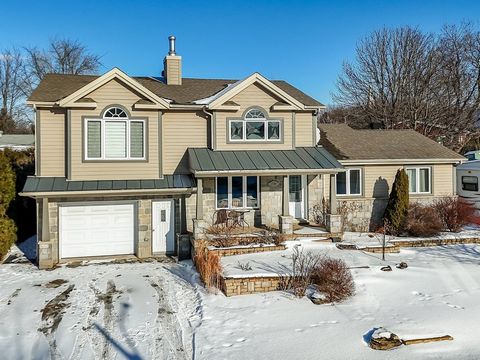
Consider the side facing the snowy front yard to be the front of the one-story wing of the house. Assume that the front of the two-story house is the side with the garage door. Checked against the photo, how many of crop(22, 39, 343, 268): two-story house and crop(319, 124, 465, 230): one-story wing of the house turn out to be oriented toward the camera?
2

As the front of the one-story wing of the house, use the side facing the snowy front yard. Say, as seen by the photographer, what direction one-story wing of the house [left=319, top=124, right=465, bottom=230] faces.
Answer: facing the viewer

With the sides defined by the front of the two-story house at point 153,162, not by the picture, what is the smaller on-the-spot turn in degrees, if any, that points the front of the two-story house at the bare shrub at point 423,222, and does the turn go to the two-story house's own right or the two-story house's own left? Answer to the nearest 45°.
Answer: approximately 90° to the two-story house's own left

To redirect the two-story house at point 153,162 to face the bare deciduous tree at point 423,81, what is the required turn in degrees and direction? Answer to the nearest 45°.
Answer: approximately 135° to its left

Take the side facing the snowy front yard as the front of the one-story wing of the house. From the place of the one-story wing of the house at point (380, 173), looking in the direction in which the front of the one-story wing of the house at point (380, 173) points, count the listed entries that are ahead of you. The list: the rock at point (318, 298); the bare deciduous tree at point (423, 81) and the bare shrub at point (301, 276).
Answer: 2

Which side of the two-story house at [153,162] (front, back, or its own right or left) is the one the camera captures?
front

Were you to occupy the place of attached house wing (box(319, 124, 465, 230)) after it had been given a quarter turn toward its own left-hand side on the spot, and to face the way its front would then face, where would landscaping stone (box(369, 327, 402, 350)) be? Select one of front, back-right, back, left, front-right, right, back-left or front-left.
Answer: right

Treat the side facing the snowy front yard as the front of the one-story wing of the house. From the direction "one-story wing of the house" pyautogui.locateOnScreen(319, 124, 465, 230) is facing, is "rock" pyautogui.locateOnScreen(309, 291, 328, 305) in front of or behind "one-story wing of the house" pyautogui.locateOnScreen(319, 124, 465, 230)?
in front

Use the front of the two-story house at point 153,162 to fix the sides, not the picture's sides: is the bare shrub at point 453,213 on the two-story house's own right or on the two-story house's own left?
on the two-story house's own left

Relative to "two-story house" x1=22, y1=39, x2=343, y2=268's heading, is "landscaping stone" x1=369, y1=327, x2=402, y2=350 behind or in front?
in front
